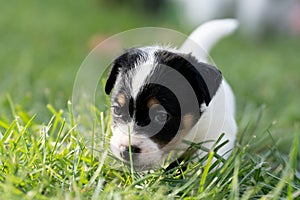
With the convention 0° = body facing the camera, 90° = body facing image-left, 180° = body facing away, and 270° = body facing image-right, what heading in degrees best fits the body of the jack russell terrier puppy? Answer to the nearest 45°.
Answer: approximately 45°
